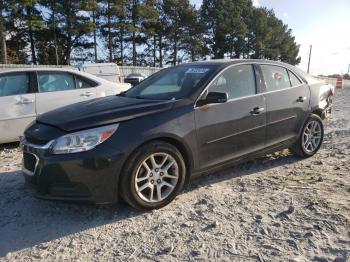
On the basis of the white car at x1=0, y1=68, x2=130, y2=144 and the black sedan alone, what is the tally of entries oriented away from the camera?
0

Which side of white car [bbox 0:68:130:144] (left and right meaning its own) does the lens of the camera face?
left

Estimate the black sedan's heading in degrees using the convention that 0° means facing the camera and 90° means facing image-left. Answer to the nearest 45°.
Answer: approximately 45°

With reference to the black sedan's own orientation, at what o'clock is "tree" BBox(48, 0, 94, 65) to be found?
The tree is roughly at 4 o'clock from the black sedan.

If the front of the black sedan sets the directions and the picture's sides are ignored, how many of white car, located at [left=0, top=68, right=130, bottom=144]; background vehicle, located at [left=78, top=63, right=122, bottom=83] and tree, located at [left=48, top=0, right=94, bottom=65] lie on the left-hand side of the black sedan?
0

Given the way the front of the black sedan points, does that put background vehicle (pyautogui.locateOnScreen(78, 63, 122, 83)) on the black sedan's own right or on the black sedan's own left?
on the black sedan's own right

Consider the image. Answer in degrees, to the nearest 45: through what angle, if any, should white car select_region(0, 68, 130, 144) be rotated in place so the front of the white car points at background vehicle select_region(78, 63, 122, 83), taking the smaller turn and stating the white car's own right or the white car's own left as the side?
approximately 90° to the white car's own right

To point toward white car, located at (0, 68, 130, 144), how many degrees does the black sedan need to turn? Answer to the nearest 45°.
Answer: approximately 90° to its right

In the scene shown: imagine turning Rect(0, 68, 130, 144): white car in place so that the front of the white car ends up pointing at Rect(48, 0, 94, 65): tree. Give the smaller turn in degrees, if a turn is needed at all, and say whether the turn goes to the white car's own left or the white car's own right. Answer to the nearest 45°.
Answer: approximately 90° to the white car's own right
